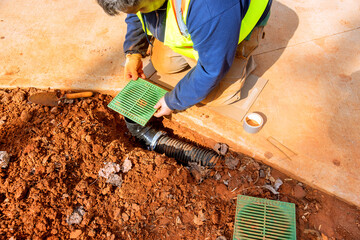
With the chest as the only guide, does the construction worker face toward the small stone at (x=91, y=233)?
yes

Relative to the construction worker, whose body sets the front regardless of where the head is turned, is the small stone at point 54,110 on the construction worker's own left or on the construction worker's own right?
on the construction worker's own right

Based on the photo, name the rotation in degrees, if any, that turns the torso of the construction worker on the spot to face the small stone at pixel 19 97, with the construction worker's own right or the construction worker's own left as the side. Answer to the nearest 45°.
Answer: approximately 45° to the construction worker's own right

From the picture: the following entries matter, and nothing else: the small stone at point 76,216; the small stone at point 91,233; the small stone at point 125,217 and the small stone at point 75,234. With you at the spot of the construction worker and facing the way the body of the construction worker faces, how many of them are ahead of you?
4

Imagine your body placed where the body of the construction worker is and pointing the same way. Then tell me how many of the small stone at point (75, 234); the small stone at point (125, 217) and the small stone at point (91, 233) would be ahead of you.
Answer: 3

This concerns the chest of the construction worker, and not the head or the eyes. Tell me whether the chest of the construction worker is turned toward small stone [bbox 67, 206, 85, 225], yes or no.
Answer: yes

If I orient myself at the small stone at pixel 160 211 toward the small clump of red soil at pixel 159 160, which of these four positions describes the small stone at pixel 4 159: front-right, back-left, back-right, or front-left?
front-left

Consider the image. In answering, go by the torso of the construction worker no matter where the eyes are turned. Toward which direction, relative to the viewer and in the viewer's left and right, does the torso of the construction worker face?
facing the viewer and to the left of the viewer

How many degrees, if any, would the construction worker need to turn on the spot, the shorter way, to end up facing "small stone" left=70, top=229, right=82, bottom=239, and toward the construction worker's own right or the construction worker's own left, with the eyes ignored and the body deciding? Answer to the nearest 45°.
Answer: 0° — they already face it

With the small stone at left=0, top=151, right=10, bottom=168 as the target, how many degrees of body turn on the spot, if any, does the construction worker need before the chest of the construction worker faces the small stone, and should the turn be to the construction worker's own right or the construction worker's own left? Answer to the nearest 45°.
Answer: approximately 45° to the construction worker's own right

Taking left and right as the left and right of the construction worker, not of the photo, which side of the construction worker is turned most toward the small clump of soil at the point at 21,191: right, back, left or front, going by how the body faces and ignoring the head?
front
